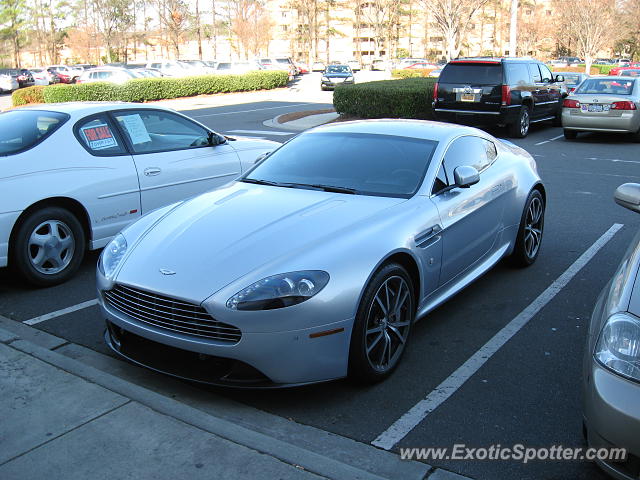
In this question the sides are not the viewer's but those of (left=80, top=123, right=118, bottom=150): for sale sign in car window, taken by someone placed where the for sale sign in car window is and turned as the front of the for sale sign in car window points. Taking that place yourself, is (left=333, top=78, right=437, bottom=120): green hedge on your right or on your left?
on your left

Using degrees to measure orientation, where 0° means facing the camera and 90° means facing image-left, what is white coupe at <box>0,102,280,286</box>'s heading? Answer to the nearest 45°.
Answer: approximately 225°

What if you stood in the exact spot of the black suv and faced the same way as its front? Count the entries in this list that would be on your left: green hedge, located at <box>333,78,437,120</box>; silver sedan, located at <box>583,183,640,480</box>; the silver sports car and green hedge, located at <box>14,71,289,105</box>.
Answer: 2

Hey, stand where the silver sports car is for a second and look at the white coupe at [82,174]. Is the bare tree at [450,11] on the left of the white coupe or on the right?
right

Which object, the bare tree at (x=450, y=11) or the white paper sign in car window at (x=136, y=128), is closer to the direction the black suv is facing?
the bare tree

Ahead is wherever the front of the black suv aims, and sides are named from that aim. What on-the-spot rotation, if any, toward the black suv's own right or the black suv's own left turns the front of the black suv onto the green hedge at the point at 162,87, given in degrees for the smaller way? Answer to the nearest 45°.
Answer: approximately 90° to the black suv's own left

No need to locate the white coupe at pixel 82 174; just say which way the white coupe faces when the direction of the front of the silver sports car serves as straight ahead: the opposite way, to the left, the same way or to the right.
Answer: the opposite way

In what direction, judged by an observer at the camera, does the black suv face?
facing away from the viewer and to the right of the viewer
